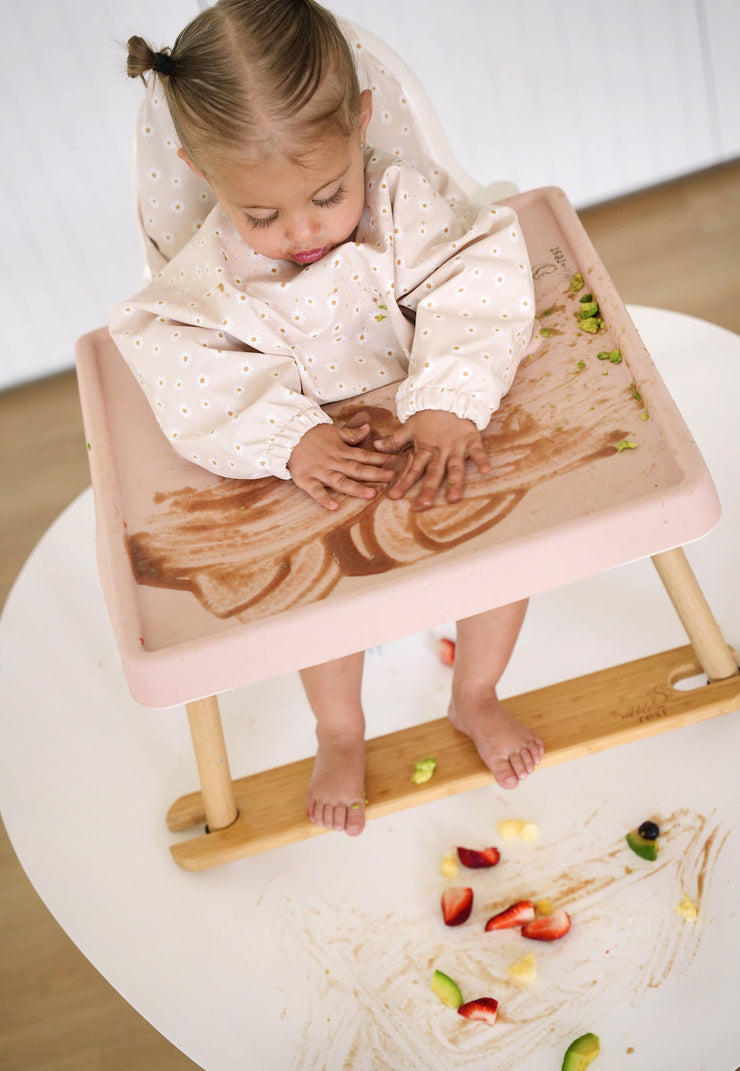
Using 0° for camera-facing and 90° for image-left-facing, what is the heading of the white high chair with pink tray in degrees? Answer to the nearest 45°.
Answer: approximately 0°
